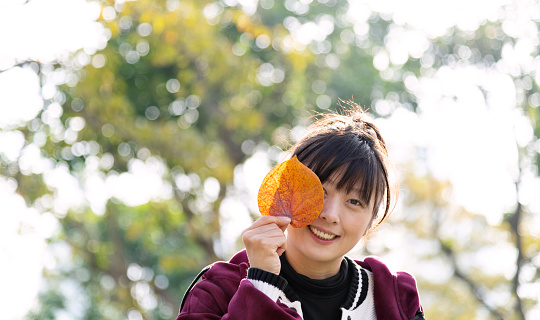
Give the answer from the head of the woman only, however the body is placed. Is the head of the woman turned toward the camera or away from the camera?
toward the camera

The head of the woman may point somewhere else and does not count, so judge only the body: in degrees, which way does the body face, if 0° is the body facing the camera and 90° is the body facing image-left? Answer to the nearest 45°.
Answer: approximately 0°
